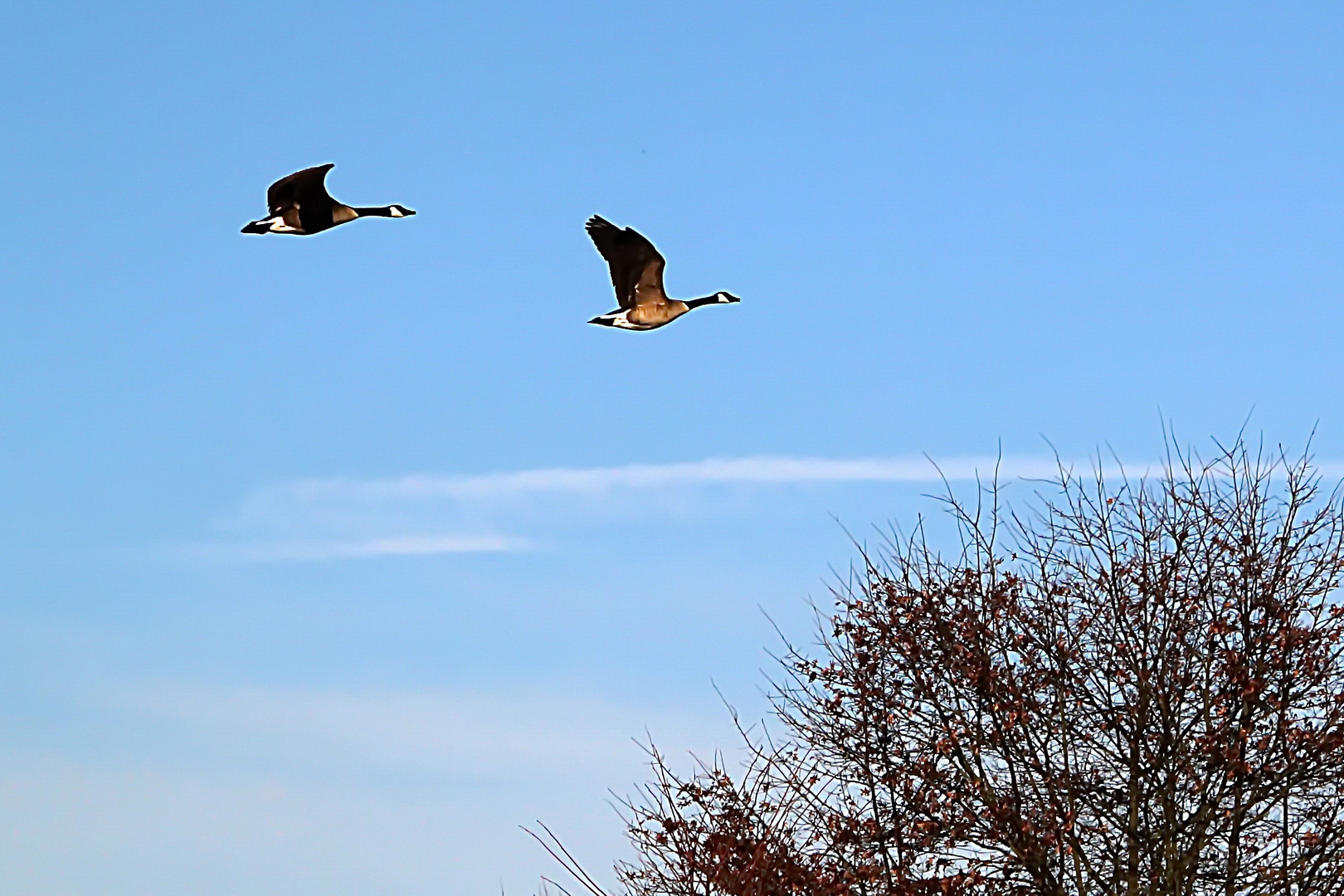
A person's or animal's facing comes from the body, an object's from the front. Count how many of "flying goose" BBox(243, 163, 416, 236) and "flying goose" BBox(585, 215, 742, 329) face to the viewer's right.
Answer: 2

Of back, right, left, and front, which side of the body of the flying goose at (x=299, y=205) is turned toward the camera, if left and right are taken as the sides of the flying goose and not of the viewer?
right

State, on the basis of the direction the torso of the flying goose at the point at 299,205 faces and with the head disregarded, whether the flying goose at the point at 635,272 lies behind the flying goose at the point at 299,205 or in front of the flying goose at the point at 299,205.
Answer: in front

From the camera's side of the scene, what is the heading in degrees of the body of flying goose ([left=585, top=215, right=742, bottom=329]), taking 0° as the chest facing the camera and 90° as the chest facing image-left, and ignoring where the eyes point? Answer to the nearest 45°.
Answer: approximately 270°

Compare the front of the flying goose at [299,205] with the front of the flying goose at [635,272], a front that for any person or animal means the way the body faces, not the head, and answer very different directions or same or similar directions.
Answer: same or similar directions

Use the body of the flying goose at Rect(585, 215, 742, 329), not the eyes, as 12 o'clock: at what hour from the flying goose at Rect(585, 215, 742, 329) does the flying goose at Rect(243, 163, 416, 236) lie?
the flying goose at Rect(243, 163, 416, 236) is roughly at 5 o'clock from the flying goose at Rect(585, 215, 742, 329).
